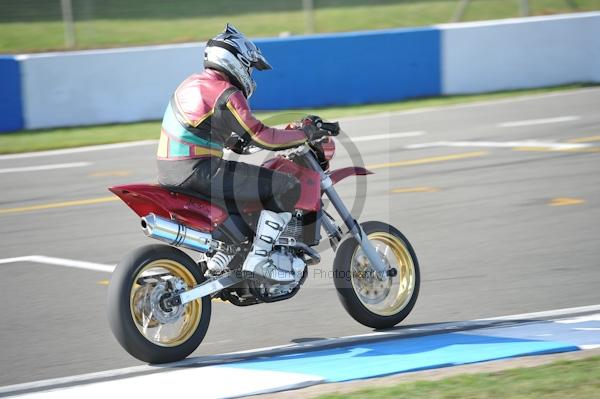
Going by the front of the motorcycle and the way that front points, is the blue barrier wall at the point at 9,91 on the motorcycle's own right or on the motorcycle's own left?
on the motorcycle's own left

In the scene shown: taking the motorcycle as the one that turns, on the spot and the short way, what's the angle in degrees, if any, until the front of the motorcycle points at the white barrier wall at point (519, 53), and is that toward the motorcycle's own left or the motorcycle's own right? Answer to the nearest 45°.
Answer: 0° — it already faces it

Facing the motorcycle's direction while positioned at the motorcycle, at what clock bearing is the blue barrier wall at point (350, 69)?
The blue barrier wall is roughly at 11 o'clock from the motorcycle.

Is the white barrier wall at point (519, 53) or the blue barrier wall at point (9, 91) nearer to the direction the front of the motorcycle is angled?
the white barrier wall

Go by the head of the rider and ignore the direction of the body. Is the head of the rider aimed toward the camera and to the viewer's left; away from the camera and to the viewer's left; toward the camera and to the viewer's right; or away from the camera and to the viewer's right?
away from the camera and to the viewer's right

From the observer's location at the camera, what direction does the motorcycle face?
facing away from the viewer and to the right of the viewer

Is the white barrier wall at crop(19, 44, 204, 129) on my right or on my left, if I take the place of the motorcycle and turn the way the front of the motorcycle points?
on my left
